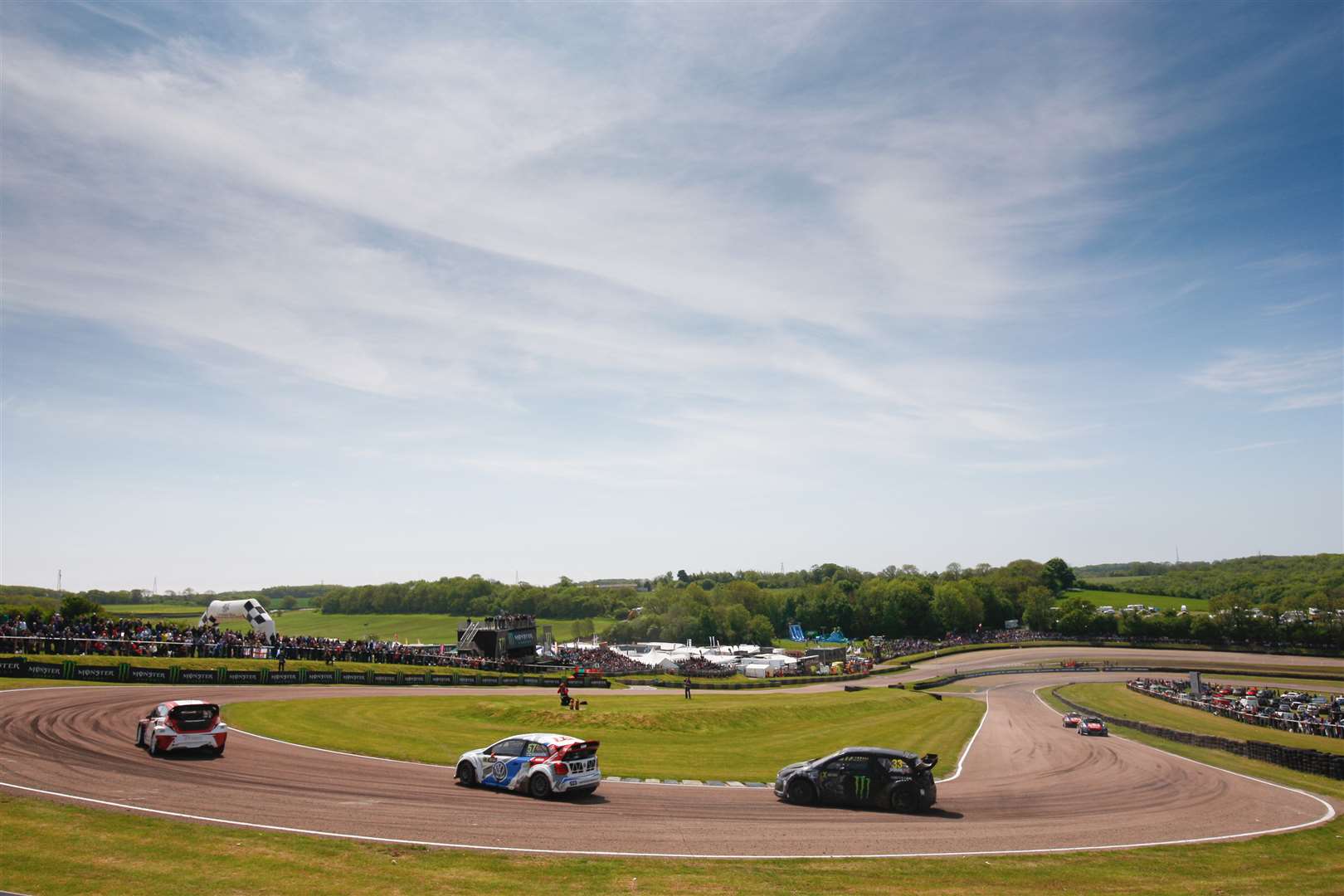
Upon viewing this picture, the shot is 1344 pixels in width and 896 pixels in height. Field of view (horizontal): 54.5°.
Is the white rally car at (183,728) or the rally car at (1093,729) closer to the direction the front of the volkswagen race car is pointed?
the white rally car

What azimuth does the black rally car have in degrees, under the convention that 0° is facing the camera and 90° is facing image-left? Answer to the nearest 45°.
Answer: approximately 90°

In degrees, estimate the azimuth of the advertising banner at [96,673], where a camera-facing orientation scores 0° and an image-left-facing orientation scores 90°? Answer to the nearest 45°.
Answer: approximately 0°

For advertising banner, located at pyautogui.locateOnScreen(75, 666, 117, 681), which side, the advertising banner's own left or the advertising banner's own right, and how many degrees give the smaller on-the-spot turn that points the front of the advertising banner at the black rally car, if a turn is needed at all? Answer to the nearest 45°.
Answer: approximately 45° to the advertising banner's own left

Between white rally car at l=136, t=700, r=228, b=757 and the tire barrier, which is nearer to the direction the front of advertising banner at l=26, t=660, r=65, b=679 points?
the white rally car

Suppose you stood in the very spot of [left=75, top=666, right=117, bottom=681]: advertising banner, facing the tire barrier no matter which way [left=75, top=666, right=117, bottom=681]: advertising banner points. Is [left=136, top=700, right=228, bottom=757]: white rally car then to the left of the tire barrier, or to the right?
right

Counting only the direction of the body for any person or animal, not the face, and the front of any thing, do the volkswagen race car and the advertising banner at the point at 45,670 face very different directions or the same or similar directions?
very different directions

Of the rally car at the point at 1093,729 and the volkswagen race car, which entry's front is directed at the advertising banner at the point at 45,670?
the volkswagen race car
